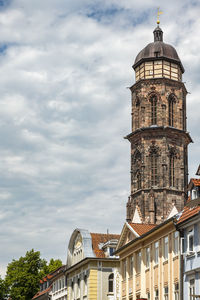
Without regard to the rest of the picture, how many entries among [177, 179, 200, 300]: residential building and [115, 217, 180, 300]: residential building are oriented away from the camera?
0

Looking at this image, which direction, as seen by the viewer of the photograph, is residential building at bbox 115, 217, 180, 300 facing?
facing the viewer and to the left of the viewer

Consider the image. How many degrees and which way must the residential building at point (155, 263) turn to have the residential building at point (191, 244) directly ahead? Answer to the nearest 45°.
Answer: approximately 45° to its left

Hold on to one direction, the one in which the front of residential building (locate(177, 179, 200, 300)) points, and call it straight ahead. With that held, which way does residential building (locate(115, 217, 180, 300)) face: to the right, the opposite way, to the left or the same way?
the same way
